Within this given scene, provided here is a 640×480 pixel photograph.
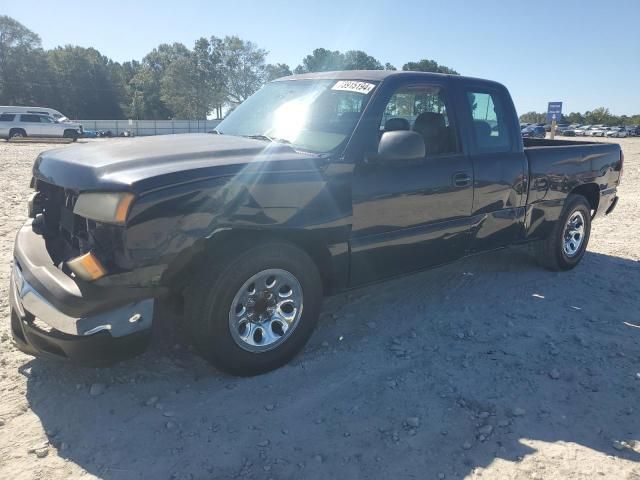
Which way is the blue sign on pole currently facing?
toward the camera

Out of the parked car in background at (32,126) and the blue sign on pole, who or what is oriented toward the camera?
the blue sign on pole

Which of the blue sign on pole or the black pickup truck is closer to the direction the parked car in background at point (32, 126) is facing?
the blue sign on pole

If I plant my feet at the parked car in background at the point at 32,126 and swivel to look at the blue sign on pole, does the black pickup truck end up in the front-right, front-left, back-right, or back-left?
front-right

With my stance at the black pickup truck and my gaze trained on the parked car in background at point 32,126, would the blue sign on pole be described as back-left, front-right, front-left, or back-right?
front-right

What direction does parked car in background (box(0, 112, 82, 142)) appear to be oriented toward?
to the viewer's right

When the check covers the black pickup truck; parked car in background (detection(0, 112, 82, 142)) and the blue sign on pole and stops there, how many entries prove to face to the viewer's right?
1

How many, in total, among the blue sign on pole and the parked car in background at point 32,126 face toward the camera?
1

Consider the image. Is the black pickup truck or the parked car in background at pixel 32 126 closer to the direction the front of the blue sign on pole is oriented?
the black pickup truck

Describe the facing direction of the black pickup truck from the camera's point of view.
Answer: facing the viewer and to the left of the viewer

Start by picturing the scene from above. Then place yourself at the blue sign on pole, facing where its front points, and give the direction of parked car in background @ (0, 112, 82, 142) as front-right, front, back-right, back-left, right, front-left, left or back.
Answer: right

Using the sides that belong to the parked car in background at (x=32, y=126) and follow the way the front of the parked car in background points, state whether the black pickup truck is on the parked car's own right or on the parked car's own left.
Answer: on the parked car's own right

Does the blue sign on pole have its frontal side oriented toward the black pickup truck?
yes

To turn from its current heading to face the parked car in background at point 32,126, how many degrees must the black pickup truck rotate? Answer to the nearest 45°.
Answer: approximately 90° to its right

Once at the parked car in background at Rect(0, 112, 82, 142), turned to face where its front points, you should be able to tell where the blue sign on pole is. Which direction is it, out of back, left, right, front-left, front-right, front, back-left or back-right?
front-right

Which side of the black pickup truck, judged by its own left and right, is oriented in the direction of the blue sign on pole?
back
